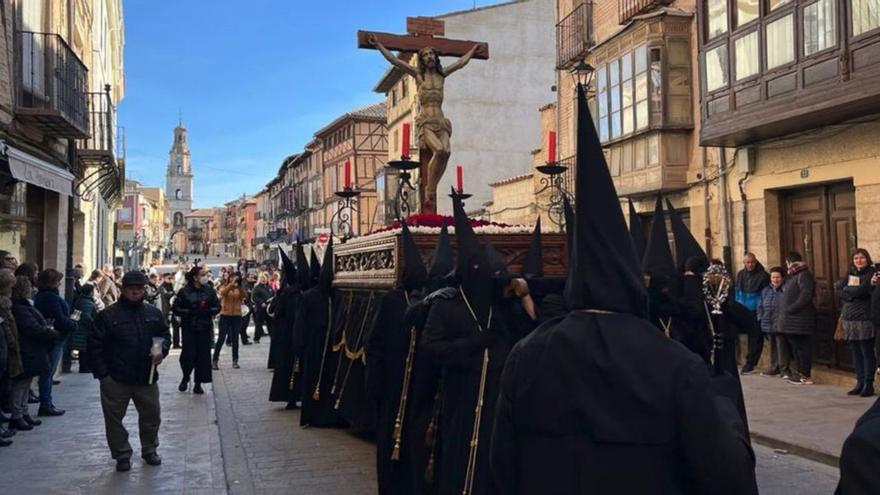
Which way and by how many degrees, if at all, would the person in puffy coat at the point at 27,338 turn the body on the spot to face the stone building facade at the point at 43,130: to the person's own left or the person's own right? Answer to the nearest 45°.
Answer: approximately 90° to the person's own left

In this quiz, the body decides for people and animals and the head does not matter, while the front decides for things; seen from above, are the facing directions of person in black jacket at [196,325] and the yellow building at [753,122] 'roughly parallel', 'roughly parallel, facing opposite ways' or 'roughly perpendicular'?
roughly perpendicular

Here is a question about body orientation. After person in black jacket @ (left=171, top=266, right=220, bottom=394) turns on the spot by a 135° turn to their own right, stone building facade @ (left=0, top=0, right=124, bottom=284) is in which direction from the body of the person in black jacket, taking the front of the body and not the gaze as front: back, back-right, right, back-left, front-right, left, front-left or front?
front

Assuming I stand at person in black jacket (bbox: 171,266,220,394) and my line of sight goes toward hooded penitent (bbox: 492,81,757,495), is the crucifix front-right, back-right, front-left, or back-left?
front-left

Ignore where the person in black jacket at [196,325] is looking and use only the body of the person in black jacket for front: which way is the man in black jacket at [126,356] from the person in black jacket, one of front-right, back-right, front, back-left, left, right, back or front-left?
front

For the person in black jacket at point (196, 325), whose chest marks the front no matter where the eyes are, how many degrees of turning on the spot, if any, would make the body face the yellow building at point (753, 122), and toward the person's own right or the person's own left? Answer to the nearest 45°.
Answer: approximately 90° to the person's own left

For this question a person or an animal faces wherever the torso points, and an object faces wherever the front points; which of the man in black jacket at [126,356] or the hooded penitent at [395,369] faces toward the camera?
the man in black jacket

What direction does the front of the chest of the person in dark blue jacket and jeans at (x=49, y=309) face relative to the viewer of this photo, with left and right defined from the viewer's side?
facing to the right of the viewer

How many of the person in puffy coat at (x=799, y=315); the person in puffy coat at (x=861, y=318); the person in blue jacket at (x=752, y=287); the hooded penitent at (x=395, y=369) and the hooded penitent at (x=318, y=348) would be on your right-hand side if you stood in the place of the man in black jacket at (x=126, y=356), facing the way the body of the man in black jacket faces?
0

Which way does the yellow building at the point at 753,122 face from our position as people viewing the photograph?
facing the viewer and to the left of the viewer

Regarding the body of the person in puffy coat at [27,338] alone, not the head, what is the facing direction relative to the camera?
to the viewer's right

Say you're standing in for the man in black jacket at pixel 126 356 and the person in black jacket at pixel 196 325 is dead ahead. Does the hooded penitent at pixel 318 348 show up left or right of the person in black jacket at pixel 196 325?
right

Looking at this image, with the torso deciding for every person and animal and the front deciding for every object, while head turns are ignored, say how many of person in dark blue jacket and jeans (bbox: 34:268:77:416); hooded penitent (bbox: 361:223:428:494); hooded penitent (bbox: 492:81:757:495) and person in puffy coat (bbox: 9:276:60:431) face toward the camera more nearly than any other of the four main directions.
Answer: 0

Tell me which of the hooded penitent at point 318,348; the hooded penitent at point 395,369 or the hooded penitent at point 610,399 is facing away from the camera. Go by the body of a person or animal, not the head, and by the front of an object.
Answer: the hooded penitent at point 610,399

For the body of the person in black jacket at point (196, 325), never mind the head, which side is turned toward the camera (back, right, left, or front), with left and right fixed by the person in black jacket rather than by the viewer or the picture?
front

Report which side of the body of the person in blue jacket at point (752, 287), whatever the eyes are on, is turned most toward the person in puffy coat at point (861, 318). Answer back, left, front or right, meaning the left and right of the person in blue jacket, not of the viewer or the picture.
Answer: left

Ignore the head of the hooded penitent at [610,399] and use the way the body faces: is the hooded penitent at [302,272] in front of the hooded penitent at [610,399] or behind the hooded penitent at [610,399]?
in front
